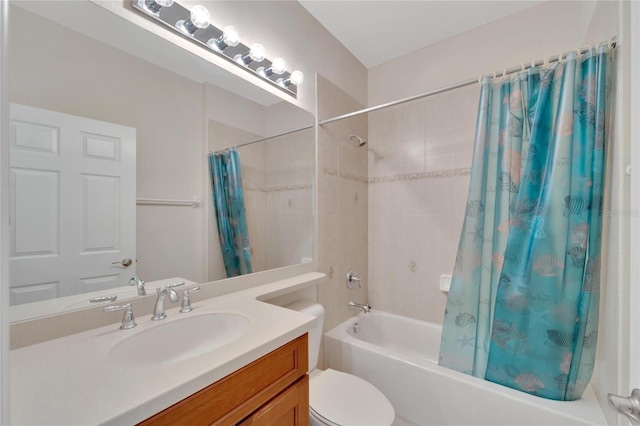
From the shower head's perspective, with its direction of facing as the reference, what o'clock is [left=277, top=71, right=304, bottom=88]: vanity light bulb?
The vanity light bulb is roughly at 4 o'clock from the shower head.

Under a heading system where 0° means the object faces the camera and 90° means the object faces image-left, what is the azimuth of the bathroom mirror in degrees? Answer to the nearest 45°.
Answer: approximately 315°

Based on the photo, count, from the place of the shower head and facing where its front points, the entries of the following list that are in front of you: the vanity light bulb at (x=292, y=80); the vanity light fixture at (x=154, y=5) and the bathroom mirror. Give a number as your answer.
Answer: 0

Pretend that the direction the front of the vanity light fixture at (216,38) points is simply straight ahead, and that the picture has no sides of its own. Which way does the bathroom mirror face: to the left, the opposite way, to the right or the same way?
the same way

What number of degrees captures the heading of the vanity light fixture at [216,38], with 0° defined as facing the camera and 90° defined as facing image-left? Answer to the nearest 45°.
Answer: approximately 315°

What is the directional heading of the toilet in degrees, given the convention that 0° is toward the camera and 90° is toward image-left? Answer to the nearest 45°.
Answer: approximately 315°

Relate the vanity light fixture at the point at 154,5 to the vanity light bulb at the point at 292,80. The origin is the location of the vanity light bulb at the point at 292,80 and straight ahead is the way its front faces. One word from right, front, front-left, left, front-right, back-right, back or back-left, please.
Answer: right

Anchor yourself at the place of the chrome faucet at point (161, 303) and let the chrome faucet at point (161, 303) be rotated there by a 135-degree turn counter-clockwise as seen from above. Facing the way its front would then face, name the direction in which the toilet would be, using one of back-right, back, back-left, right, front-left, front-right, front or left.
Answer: right
